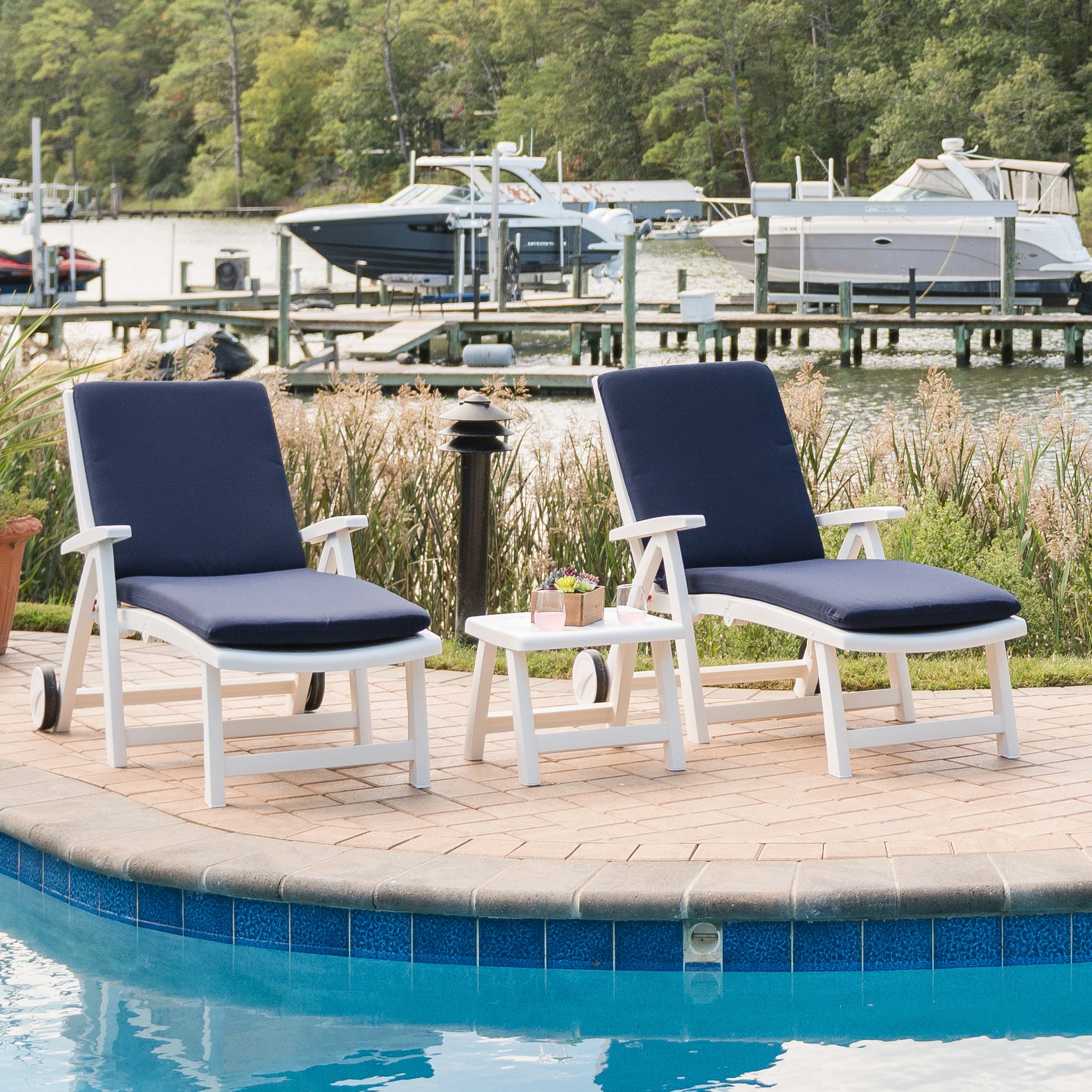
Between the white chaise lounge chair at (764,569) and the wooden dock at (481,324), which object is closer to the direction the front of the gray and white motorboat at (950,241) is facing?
the wooden dock

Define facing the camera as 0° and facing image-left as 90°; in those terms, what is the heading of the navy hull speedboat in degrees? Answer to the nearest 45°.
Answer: approximately 90°

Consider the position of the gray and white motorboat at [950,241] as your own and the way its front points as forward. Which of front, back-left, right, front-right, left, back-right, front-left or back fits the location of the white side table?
left

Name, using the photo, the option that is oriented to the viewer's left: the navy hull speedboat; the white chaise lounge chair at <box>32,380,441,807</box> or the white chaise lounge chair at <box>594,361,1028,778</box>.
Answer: the navy hull speedboat

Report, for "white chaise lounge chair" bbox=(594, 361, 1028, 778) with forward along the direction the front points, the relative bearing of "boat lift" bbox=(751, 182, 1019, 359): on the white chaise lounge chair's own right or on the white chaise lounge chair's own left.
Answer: on the white chaise lounge chair's own left

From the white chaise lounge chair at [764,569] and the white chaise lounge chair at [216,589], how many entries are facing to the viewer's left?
0

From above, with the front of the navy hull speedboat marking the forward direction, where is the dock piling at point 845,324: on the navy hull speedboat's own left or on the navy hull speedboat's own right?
on the navy hull speedboat's own left

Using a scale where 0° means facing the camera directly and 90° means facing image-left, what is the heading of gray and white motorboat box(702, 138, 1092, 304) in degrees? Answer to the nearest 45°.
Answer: approximately 90°

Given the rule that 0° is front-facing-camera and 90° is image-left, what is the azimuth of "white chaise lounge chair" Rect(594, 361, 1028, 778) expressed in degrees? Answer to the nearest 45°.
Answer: approximately 315°

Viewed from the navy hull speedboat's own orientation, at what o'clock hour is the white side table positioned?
The white side table is roughly at 9 o'clock from the navy hull speedboat.

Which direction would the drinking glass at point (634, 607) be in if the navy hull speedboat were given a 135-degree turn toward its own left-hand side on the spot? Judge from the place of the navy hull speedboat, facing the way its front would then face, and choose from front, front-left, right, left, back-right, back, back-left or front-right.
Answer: front-right

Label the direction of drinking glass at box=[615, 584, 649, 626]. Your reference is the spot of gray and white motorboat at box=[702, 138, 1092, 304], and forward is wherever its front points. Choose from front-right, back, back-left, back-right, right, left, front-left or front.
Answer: left

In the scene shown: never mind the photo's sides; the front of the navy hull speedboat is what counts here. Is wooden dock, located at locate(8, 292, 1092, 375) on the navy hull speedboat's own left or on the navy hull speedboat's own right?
on the navy hull speedboat's own left

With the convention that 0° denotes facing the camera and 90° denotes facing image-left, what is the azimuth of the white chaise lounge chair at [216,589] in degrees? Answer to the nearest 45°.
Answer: approximately 315°

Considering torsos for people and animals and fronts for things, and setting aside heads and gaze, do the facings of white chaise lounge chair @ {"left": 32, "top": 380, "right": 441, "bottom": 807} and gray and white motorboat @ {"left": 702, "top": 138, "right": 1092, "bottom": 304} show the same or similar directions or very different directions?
very different directions
